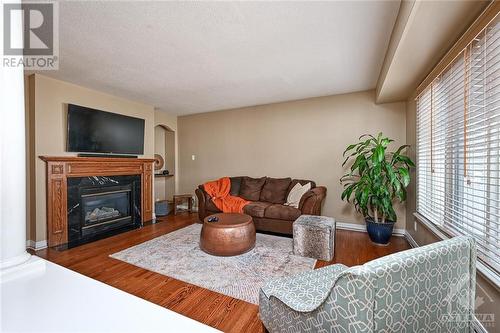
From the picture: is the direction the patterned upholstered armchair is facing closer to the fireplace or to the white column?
the fireplace

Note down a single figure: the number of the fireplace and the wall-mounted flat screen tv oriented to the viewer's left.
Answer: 0

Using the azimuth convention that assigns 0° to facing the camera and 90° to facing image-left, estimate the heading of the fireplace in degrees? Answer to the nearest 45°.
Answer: approximately 315°

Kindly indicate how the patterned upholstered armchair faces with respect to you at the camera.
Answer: facing away from the viewer and to the left of the viewer

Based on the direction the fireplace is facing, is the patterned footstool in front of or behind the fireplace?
in front

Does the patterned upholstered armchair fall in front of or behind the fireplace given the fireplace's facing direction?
in front

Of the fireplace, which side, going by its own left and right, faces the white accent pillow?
front

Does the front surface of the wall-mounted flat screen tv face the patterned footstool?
yes
